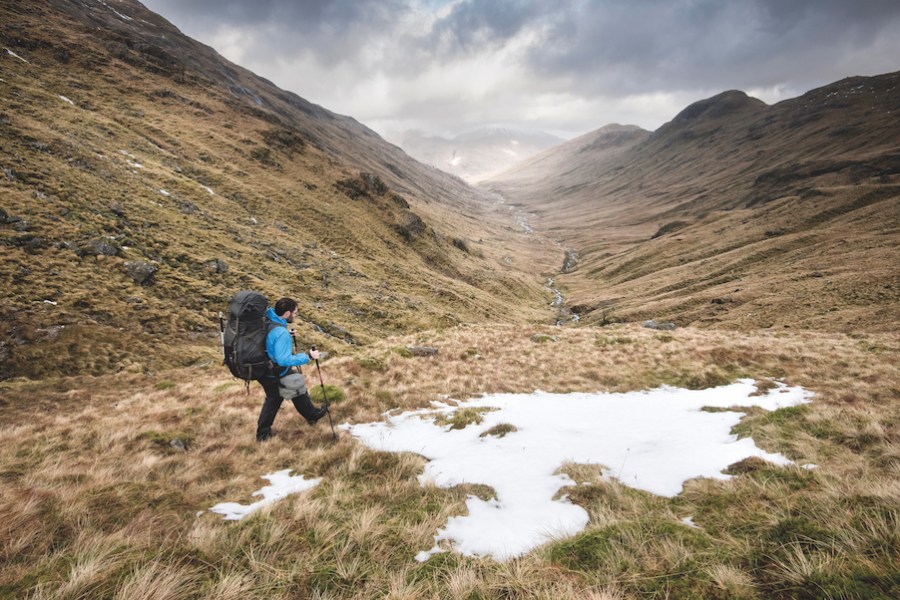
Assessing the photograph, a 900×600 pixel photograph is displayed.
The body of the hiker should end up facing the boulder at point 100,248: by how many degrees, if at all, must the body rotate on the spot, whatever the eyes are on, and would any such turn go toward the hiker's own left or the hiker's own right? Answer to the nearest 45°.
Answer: approximately 135° to the hiker's own left

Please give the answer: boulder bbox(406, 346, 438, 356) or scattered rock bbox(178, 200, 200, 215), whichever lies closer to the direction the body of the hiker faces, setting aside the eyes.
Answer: the boulder

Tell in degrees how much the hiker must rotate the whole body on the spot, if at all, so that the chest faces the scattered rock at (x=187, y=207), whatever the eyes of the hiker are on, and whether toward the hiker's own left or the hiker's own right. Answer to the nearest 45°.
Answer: approximately 90° to the hiker's own left

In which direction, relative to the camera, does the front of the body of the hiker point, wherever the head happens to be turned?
to the viewer's right

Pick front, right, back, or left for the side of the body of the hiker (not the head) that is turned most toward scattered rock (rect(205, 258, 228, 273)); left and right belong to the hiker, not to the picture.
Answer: left

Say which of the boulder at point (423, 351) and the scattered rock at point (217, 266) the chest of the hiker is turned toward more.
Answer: the boulder

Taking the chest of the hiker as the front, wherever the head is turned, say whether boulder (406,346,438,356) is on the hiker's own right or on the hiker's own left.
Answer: on the hiker's own left
